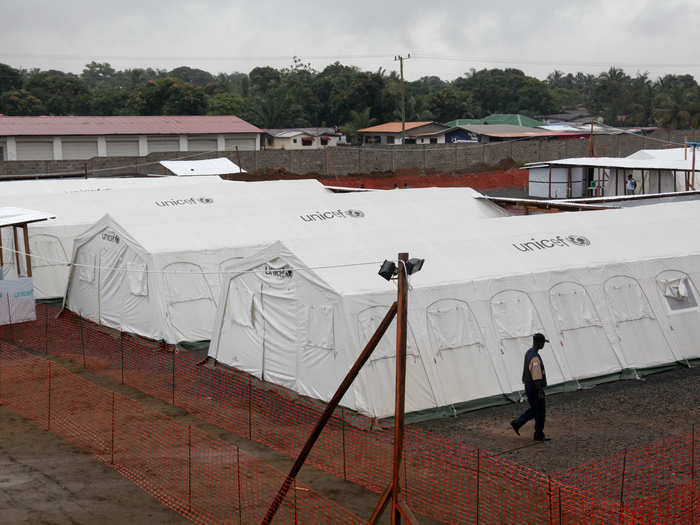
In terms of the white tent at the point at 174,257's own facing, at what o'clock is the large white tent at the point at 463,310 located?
The large white tent is roughly at 9 o'clock from the white tent.

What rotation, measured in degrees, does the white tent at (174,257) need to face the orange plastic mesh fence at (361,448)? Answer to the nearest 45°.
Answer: approximately 90° to its left

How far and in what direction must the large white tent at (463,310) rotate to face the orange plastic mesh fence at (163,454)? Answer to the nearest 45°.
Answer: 0° — it already faces it

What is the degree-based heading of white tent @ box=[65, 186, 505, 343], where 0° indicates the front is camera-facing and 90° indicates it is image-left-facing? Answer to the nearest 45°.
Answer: approximately 45°

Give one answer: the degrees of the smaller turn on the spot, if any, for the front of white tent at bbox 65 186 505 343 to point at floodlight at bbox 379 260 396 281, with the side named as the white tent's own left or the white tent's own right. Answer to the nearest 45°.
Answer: approximately 45° to the white tent's own left
